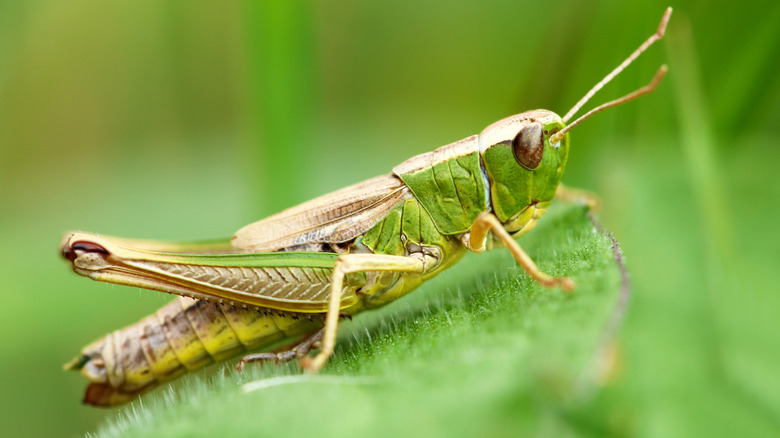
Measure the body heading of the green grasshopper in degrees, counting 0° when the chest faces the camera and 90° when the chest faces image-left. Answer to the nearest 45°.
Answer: approximately 270°
